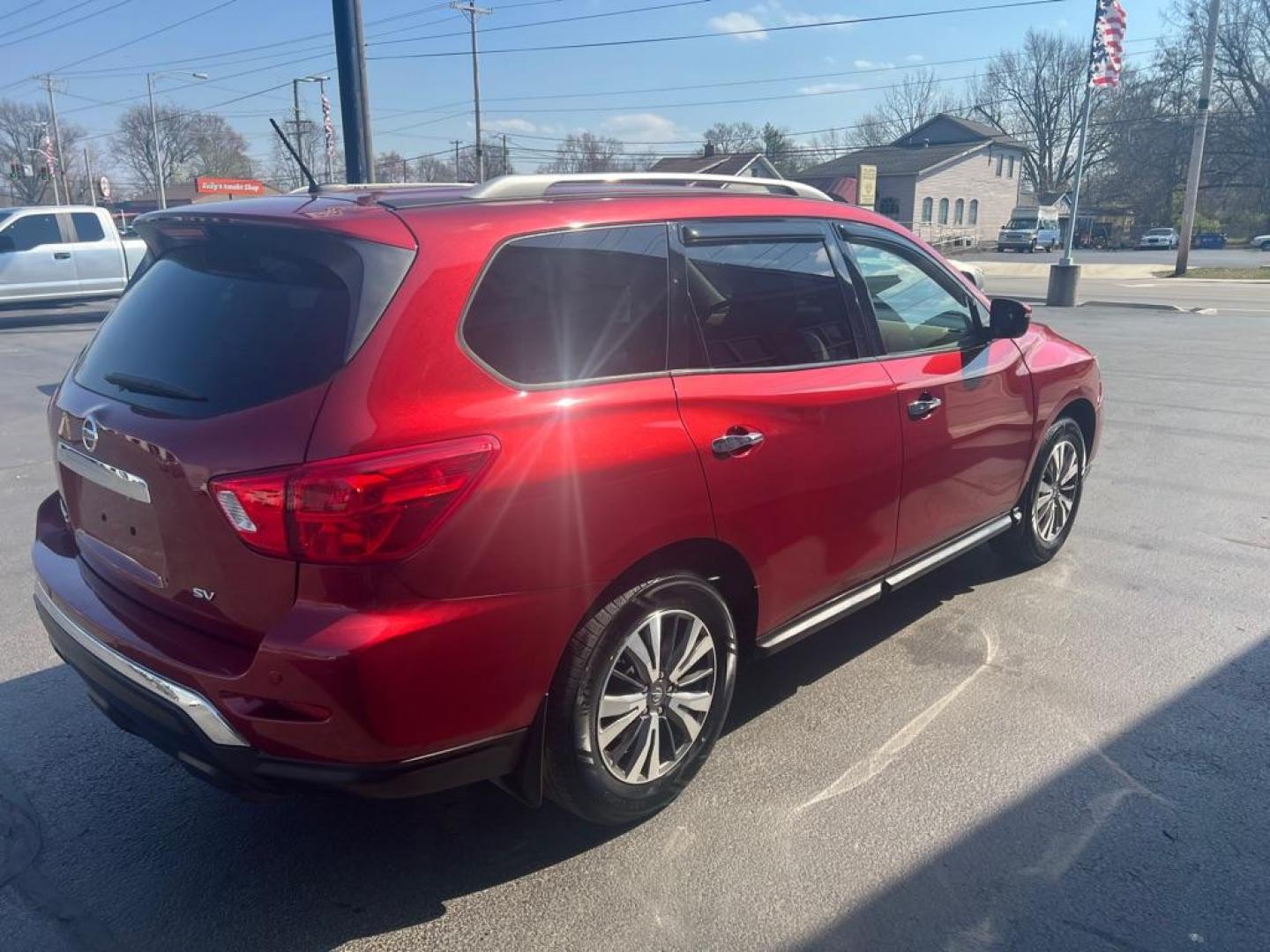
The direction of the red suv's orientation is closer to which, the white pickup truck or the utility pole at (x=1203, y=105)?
the utility pole

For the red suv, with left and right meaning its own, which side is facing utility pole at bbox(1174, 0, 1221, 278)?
front

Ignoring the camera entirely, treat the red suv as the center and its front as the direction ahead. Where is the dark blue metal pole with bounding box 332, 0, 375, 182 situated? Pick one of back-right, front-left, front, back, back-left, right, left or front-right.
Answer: front-left

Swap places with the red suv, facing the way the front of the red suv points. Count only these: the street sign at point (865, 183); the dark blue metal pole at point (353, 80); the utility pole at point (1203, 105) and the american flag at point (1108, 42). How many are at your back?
0

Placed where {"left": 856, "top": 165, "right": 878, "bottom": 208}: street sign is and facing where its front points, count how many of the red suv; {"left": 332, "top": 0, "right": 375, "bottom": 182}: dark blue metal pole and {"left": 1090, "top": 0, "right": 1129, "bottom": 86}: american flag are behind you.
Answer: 0

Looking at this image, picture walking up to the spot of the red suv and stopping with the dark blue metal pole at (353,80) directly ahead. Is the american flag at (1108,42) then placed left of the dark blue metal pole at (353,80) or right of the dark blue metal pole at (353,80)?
right

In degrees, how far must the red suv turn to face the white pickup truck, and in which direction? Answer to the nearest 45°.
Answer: approximately 90° to its left

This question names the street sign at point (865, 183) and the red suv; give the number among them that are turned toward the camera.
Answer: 1

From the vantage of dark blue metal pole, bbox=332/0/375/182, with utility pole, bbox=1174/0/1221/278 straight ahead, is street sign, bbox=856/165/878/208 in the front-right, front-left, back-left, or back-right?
front-left

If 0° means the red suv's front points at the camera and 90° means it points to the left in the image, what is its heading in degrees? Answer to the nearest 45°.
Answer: approximately 225°

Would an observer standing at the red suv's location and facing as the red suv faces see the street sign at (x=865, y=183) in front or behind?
in front

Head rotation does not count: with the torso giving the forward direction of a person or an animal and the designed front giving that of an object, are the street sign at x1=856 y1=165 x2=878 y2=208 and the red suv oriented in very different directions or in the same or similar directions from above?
very different directions

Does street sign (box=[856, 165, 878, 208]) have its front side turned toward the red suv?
yes

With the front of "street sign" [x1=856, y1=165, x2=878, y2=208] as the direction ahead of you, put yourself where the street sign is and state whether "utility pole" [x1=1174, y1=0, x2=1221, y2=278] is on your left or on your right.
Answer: on your left

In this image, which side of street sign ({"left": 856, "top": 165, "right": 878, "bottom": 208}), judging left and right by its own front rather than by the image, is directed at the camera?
front

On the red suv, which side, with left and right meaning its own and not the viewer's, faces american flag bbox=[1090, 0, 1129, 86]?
front

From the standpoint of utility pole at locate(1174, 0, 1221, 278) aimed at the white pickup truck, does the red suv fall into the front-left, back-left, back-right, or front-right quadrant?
front-left

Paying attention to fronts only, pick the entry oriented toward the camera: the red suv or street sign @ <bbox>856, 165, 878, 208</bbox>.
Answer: the street sign

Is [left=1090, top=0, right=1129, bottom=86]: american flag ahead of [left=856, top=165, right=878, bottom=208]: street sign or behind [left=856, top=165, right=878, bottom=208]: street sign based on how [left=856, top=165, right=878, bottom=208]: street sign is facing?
ahead
